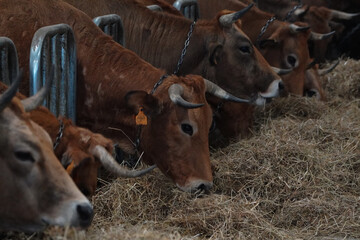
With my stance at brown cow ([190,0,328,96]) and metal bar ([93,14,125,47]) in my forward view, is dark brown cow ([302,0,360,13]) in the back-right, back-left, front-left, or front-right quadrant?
back-right

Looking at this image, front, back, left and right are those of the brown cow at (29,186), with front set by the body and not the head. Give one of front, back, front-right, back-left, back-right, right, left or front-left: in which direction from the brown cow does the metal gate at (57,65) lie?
left

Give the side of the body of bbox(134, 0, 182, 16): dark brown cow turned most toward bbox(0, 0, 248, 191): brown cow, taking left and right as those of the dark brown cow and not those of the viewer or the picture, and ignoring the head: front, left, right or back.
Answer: right

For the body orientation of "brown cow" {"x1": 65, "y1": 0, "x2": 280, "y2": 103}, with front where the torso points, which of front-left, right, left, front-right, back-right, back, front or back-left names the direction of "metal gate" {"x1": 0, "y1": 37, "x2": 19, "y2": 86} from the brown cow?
back-right

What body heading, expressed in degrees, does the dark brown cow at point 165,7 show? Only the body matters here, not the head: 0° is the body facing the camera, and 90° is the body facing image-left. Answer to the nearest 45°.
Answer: approximately 270°

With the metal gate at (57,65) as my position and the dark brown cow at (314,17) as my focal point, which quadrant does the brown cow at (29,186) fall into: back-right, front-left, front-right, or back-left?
back-right

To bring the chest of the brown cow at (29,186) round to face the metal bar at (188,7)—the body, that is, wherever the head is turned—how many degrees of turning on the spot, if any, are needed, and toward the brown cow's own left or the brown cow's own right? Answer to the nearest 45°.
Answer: approximately 45° to the brown cow's own left

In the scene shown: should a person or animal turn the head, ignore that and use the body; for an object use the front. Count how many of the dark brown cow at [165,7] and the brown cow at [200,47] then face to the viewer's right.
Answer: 2

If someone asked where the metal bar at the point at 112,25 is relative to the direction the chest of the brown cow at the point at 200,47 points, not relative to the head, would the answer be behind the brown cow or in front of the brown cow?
behind

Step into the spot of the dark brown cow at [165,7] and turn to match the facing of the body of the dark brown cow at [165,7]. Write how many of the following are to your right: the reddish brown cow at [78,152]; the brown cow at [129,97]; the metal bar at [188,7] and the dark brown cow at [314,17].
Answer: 2

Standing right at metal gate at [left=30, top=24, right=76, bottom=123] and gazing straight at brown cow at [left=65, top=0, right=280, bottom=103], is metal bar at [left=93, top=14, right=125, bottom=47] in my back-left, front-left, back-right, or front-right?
front-left

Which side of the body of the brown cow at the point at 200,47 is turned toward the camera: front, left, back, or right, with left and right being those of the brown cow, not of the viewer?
right
